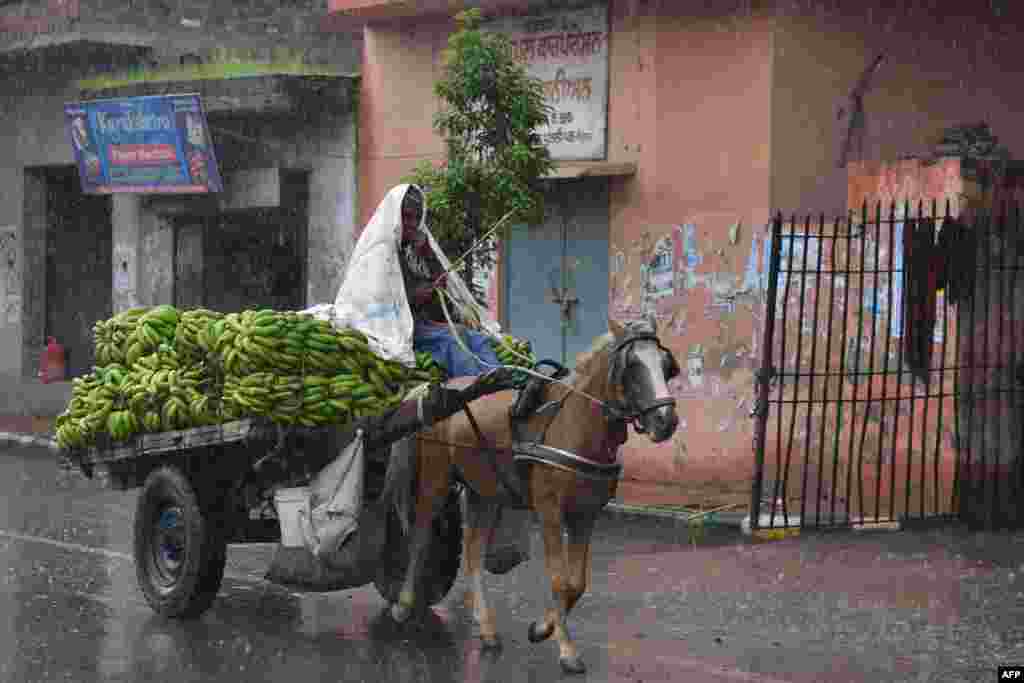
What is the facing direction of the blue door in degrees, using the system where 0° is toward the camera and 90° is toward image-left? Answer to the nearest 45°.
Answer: approximately 0°

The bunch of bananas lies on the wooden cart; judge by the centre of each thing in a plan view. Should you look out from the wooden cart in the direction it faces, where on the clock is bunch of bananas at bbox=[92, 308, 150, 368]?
The bunch of bananas is roughly at 6 o'clock from the wooden cart.

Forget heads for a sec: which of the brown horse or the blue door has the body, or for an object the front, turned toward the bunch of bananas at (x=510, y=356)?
the blue door

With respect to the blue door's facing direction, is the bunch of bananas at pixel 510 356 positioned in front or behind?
in front

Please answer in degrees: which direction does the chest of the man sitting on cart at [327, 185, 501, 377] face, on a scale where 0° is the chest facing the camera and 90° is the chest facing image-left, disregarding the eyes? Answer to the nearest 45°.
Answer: approximately 315°

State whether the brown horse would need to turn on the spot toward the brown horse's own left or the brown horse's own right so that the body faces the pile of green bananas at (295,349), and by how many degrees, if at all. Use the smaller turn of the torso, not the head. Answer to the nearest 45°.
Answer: approximately 180°

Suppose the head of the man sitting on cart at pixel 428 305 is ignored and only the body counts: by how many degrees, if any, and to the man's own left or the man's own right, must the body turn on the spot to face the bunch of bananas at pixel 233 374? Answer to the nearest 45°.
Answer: approximately 135° to the man's own right

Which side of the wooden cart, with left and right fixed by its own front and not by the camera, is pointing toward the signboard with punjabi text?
left

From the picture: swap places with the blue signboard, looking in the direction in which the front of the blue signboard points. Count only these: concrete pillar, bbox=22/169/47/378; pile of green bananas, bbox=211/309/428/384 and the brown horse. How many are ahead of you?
2

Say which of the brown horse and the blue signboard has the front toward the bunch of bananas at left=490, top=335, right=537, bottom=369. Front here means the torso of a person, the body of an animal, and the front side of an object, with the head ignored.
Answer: the blue signboard

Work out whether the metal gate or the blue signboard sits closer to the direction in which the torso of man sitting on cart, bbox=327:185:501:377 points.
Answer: the metal gate

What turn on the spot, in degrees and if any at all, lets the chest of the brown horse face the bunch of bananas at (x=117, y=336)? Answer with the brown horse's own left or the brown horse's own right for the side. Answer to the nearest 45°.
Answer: approximately 180°
